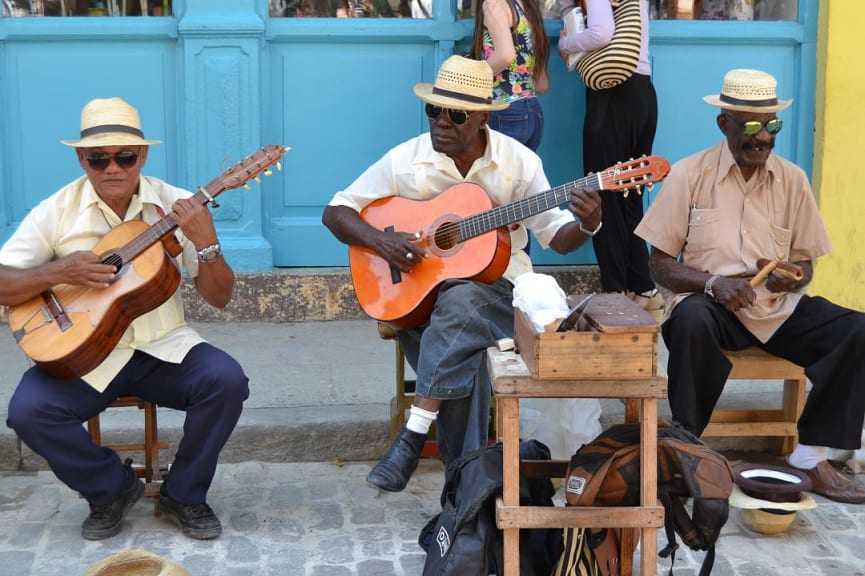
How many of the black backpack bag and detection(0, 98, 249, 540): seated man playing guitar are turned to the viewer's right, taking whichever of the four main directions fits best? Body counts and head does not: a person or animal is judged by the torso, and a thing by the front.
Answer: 0

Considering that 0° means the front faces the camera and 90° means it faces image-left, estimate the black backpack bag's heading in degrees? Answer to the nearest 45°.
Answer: approximately 45°

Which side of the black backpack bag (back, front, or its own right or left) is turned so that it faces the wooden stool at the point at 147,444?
right

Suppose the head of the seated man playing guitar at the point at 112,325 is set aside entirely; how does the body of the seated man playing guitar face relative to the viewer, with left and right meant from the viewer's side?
facing the viewer

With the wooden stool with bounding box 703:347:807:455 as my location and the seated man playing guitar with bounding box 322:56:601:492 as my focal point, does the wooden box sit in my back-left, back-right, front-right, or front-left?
front-left

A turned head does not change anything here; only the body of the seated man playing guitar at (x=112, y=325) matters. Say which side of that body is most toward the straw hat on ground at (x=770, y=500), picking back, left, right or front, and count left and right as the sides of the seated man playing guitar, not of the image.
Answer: left

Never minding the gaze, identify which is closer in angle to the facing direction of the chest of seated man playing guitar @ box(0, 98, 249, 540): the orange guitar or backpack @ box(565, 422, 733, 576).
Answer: the backpack

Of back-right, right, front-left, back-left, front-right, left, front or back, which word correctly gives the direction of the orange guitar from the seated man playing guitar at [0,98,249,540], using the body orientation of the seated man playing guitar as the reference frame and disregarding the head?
left

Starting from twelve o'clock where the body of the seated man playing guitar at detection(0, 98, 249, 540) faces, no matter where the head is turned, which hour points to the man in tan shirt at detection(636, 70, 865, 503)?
The man in tan shirt is roughly at 9 o'clock from the seated man playing guitar.
